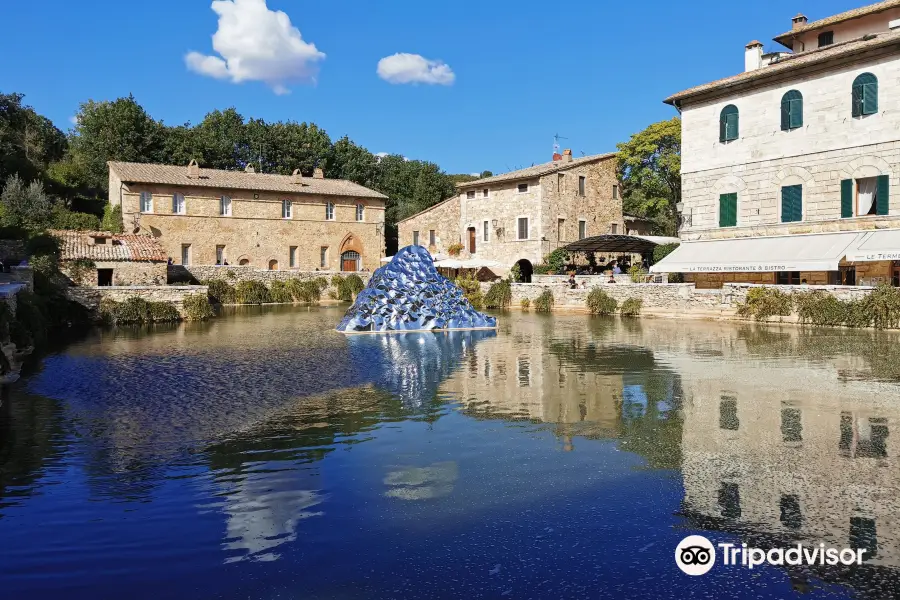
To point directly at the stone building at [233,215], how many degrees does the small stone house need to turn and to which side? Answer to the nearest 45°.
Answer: approximately 135° to its left

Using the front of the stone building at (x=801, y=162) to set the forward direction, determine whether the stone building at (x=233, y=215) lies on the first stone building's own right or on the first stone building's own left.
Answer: on the first stone building's own right

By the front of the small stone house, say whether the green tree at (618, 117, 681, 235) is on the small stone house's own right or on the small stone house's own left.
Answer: on the small stone house's own left

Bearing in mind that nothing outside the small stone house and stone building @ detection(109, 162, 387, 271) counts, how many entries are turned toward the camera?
2

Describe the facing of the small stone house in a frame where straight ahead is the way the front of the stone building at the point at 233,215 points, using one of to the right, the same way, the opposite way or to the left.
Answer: the same way

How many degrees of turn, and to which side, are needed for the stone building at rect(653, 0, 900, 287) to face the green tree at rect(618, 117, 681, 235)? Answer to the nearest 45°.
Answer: approximately 90° to its right

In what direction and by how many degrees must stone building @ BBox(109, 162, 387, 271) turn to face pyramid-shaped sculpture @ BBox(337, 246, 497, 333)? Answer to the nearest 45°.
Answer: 0° — it already faces it

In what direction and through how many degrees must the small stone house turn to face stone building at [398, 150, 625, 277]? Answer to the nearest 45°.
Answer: approximately 90° to its left

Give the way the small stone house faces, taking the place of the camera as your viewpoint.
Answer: facing the viewer

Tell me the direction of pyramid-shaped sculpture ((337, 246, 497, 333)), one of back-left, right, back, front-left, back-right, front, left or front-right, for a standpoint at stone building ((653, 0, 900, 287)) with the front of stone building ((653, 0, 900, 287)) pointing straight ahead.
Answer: front

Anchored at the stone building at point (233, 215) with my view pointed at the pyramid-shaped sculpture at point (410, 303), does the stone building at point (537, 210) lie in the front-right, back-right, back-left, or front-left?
front-left

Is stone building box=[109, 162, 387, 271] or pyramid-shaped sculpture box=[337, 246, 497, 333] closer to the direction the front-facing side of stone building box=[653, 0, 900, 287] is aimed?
the pyramid-shaped sculpture

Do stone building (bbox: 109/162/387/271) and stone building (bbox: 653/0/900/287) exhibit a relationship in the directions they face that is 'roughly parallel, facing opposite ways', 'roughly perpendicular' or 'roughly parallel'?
roughly perpendicular

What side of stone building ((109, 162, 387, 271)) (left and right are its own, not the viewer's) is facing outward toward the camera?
front

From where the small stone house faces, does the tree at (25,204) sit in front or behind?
behind

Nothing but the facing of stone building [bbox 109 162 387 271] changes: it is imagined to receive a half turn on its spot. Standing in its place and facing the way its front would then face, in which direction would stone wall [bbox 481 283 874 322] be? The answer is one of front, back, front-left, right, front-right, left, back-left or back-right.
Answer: back-right

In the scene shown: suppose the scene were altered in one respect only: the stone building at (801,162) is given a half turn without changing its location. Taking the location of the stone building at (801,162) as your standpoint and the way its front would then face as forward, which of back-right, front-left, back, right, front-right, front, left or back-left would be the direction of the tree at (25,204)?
back-left
